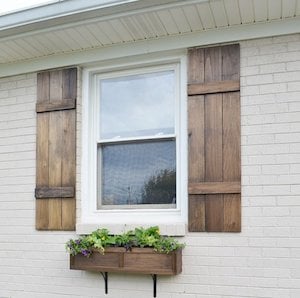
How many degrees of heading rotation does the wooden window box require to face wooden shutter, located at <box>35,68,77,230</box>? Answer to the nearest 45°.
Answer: approximately 90° to its right

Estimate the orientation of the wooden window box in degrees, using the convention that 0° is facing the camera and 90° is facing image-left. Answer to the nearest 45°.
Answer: approximately 45°

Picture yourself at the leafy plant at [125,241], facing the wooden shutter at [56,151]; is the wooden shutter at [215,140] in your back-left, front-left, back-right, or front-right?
back-right
